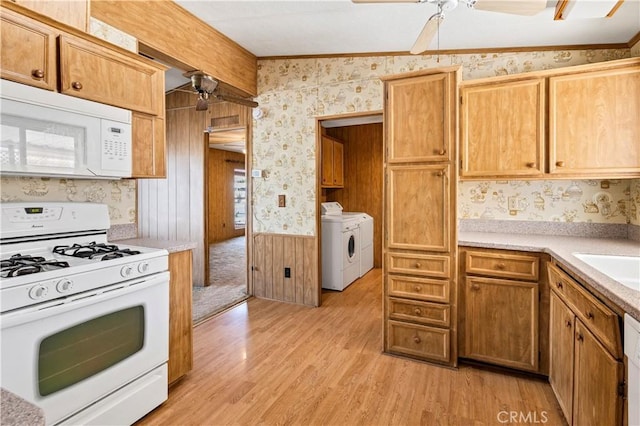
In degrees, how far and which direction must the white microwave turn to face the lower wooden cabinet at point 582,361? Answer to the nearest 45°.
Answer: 0° — it already faces it

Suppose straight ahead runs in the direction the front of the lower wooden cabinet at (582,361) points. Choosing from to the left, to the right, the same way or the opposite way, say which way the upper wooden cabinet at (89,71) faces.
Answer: the opposite way

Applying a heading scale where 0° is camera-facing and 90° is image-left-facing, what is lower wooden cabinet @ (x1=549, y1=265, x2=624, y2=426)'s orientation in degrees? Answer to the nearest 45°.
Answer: approximately 45°

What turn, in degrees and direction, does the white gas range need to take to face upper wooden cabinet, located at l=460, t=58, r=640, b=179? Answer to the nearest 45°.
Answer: approximately 45° to its left

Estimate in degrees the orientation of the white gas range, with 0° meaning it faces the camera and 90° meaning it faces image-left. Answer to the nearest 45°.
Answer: approximately 315°

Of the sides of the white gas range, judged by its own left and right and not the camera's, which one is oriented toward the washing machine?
left

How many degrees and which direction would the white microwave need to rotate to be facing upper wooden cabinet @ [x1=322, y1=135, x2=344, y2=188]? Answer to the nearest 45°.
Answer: approximately 90° to its left

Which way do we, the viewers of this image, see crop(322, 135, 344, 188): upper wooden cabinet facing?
facing to the right of the viewer

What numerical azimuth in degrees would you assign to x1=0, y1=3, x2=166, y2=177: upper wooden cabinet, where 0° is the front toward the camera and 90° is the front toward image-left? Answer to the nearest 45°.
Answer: approximately 315°

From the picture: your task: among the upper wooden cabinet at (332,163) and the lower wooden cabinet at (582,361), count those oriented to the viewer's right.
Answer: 1

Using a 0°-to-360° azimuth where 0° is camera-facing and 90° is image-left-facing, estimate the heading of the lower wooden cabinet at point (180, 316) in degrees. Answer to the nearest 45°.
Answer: approximately 315°
